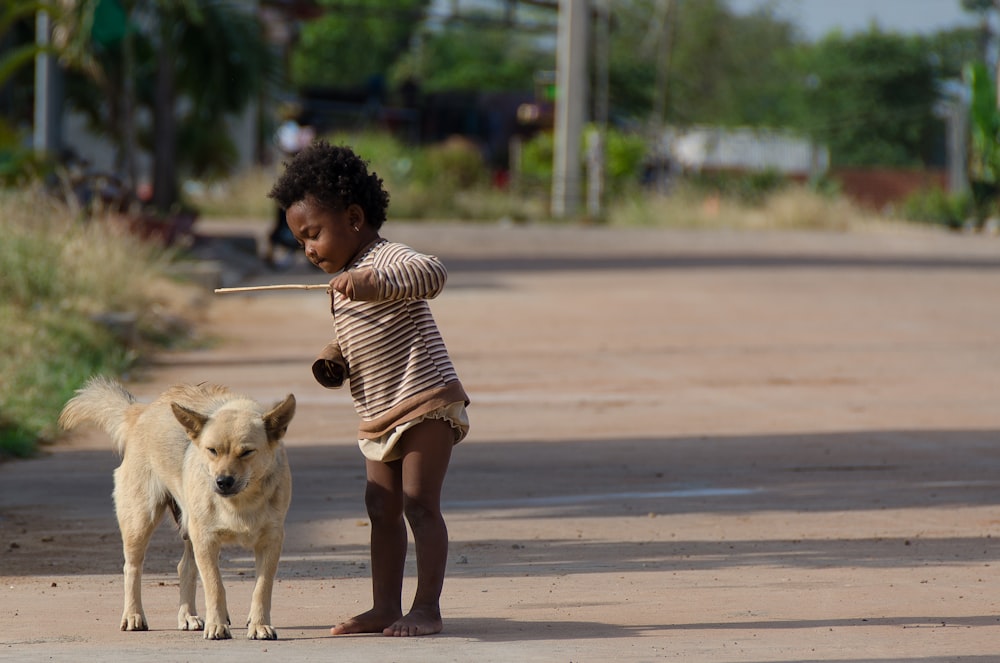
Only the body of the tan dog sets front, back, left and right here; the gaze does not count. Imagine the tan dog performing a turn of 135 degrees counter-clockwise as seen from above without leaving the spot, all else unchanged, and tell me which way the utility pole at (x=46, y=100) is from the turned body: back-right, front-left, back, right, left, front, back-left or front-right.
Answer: front

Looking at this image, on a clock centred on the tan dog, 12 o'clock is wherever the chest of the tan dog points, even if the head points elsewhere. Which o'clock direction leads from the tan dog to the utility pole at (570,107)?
The utility pole is roughly at 8 o'clock from the tan dog.

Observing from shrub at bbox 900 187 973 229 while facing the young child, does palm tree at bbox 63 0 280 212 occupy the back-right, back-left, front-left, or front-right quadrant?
front-right

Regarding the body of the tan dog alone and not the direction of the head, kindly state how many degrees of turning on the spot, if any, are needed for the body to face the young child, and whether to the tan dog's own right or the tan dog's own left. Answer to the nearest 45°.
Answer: approximately 45° to the tan dog's own left

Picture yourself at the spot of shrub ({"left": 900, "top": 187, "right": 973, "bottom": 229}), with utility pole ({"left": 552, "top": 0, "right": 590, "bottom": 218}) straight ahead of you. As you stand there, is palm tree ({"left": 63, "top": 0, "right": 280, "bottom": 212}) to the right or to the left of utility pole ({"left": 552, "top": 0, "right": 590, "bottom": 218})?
left

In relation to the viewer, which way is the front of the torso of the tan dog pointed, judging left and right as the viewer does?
facing the viewer and to the right of the viewer

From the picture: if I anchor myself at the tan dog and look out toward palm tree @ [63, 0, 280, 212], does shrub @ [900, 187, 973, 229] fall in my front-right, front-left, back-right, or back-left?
front-right

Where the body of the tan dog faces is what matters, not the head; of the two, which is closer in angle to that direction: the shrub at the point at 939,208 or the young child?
the young child

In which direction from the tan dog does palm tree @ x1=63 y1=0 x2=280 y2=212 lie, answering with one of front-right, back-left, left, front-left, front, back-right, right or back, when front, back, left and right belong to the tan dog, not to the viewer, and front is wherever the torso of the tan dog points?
back-left

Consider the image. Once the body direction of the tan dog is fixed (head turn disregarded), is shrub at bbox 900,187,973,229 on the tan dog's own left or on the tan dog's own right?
on the tan dog's own left

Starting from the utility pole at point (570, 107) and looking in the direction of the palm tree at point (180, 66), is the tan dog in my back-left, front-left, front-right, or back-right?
front-left
